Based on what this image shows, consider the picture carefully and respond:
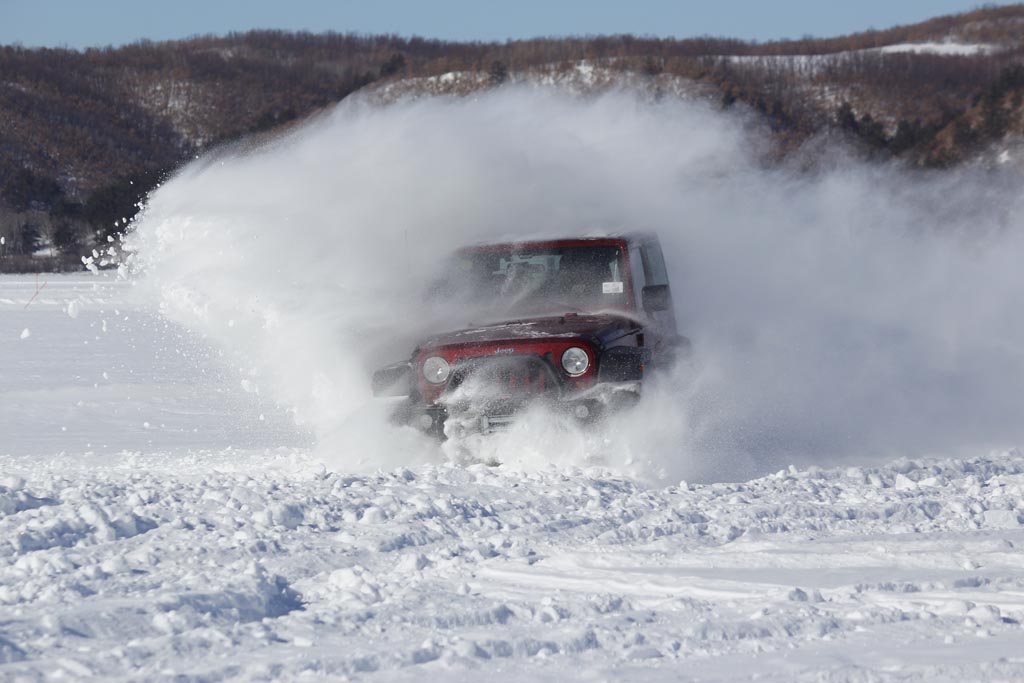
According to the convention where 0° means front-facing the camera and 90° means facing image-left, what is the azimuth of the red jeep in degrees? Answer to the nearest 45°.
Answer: approximately 45°
